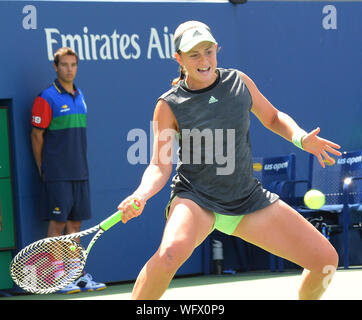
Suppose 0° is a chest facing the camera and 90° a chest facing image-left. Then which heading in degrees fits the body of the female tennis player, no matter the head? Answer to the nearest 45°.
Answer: approximately 0°
